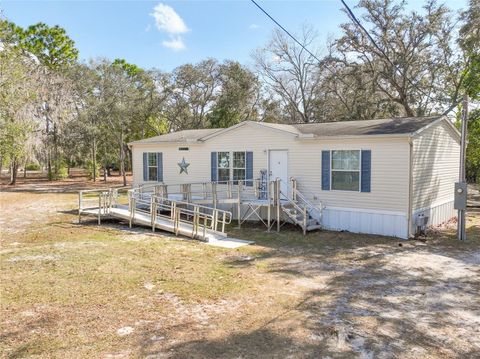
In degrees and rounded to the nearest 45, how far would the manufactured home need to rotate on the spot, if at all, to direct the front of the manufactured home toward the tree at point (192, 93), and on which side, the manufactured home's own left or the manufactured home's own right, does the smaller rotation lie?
approximately 90° to the manufactured home's own right

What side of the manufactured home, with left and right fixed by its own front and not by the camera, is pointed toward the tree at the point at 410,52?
back

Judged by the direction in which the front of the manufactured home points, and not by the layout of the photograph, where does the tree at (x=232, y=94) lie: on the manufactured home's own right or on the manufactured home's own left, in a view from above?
on the manufactured home's own right

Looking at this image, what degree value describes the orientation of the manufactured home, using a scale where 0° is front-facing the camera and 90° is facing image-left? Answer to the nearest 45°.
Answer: approximately 45°

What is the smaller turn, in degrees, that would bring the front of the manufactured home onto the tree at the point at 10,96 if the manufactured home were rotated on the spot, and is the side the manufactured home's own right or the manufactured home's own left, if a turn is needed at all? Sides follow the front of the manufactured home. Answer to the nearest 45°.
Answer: approximately 45° to the manufactured home's own right

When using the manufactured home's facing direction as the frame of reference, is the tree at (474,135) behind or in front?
behind
